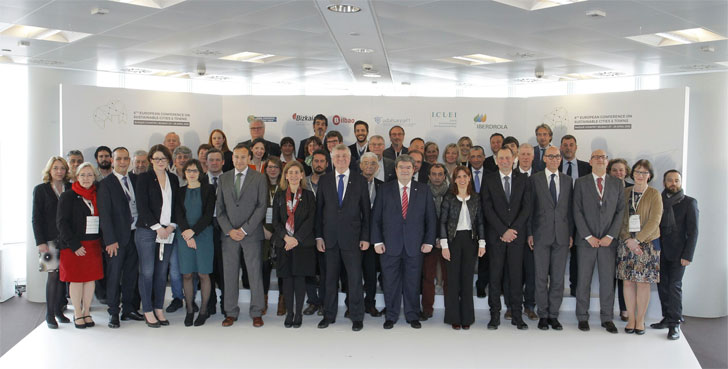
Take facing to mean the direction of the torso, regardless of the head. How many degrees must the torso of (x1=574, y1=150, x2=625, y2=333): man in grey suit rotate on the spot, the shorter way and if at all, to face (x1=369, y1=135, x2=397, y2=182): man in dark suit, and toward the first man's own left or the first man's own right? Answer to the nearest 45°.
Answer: approximately 90° to the first man's own right

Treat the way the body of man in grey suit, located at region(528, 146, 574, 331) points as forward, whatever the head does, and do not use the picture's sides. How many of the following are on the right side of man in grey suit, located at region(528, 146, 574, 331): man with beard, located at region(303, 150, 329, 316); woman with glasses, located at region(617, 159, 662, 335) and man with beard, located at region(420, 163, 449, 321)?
2

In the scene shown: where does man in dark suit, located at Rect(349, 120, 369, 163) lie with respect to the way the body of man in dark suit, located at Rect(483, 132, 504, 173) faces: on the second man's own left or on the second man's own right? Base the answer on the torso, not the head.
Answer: on the second man's own right

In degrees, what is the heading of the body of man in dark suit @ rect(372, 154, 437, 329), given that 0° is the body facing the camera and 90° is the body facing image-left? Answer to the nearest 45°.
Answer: approximately 0°

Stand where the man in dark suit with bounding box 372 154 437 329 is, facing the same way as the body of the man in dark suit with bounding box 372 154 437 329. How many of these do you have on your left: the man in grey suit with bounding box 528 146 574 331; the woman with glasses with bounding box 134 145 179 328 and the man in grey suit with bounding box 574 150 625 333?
2

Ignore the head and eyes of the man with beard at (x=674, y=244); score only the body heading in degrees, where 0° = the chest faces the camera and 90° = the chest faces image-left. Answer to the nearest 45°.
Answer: approximately 45°
